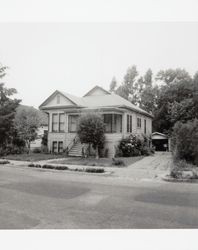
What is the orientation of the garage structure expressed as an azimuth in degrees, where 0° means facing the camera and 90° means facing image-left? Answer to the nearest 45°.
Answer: approximately 0°

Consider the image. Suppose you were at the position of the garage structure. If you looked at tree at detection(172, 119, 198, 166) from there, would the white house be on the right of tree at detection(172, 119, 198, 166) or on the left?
right

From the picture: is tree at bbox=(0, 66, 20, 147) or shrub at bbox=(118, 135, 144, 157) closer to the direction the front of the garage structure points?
the shrub

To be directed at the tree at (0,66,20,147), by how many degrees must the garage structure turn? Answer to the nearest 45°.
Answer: approximately 45° to its right
